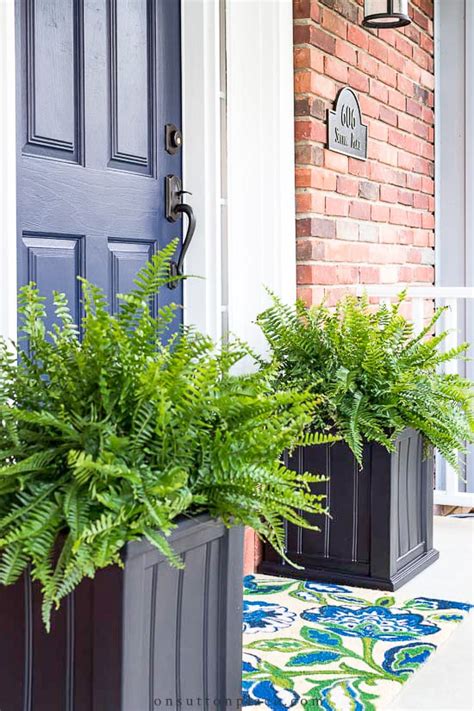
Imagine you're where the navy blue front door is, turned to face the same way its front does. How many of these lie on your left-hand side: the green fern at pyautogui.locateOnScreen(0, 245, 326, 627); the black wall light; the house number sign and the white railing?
3

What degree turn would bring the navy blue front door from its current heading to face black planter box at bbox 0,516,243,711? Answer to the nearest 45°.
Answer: approximately 45° to its right

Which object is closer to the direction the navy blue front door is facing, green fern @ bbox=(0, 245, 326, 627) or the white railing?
the green fern

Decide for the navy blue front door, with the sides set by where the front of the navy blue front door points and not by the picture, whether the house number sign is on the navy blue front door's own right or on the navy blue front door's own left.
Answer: on the navy blue front door's own left

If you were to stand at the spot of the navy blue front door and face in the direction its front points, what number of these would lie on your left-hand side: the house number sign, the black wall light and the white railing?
3

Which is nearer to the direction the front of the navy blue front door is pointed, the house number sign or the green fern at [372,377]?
the green fern

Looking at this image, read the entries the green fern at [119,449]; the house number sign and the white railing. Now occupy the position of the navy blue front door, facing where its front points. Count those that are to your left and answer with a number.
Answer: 2

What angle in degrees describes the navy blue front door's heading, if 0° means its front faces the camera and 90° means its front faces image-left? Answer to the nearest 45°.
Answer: approximately 315°

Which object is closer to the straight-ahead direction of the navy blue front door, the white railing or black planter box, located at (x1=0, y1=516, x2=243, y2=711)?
the black planter box

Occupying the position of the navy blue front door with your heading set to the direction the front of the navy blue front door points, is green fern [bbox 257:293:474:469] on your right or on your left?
on your left

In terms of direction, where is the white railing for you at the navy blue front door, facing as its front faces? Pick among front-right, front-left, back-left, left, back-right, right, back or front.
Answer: left

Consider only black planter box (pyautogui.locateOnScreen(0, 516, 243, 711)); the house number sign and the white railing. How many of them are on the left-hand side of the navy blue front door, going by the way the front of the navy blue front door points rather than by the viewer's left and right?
2

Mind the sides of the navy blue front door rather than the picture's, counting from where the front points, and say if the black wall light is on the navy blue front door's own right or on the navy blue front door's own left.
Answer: on the navy blue front door's own left
